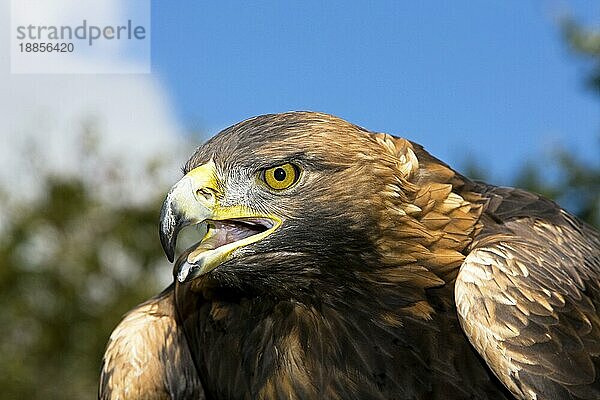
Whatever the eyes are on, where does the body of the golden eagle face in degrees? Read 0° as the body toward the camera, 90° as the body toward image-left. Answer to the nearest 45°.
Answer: approximately 45°
